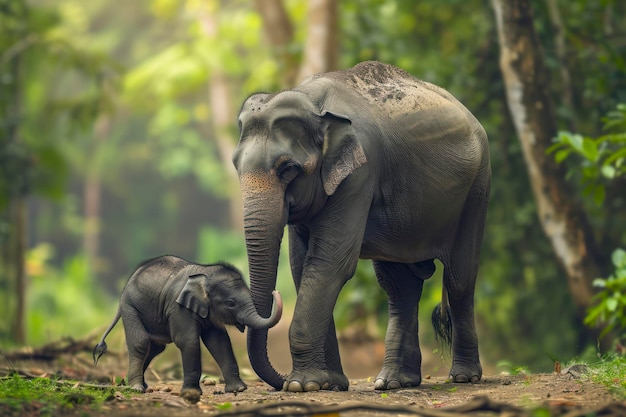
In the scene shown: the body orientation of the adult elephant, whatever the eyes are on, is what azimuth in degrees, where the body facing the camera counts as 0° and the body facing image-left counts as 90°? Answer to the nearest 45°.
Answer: approximately 45°

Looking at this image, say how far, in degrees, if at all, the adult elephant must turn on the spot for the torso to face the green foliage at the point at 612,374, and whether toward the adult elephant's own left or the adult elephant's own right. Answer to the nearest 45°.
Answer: approximately 135° to the adult elephant's own left

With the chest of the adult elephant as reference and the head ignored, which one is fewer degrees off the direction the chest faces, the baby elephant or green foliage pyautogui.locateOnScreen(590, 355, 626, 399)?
the baby elephant

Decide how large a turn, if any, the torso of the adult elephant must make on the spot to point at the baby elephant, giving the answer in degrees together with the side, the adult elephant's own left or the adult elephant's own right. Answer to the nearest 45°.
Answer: approximately 45° to the adult elephant's own right
